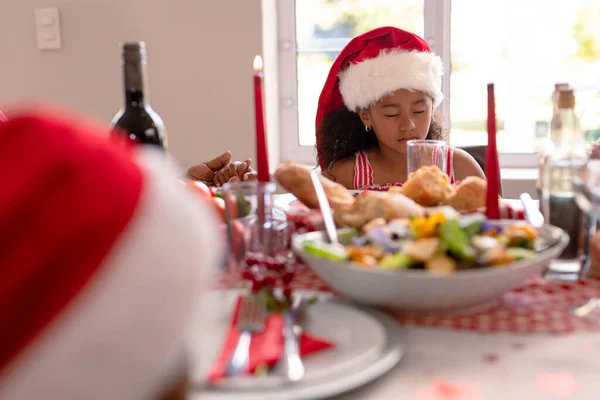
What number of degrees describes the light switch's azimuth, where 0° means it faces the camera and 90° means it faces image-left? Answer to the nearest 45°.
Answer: approximately 0°

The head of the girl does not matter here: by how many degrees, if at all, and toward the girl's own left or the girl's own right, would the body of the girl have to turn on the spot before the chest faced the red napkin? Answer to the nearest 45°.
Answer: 0° — they already face it

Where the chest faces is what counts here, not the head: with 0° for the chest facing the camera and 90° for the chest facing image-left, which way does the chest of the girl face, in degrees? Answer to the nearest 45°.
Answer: approximately 0°

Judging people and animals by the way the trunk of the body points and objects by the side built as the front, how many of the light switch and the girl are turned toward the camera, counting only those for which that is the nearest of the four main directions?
2

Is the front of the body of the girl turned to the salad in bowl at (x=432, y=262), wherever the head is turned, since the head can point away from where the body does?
yes

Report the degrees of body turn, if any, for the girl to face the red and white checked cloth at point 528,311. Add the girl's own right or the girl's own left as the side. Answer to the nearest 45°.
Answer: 0° — they already face it

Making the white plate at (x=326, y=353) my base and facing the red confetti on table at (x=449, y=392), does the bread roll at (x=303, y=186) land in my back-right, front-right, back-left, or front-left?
back-left
